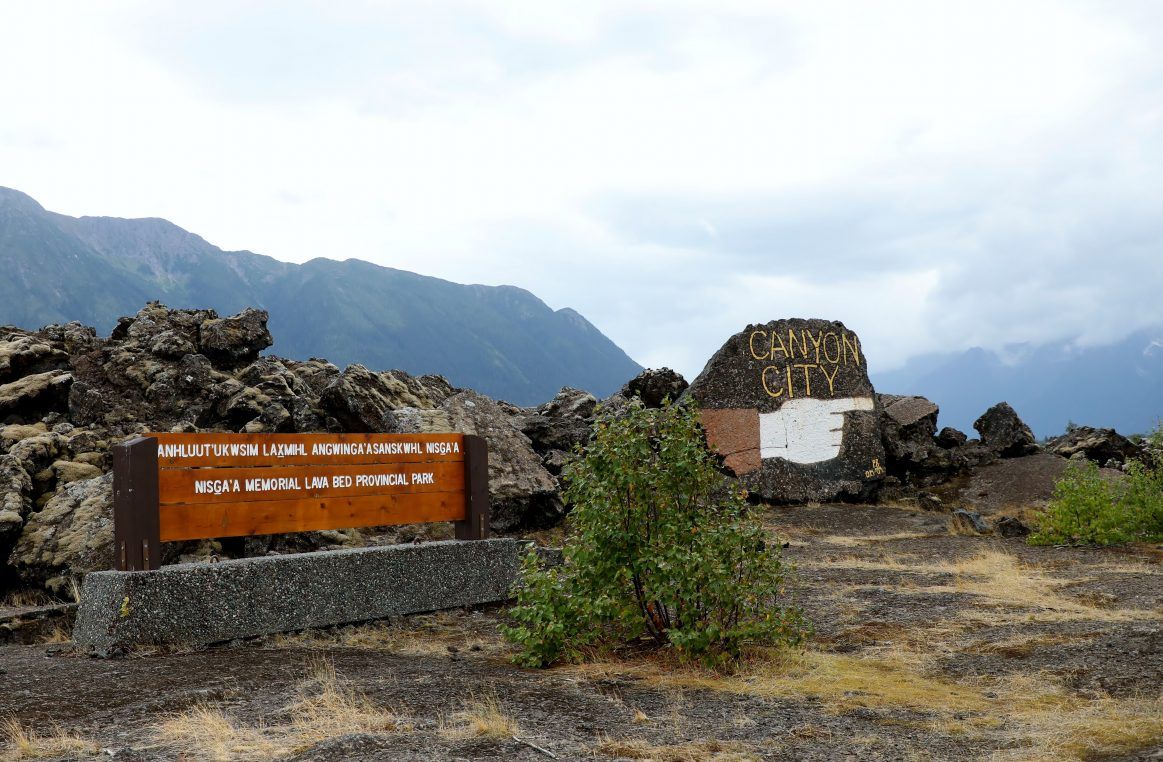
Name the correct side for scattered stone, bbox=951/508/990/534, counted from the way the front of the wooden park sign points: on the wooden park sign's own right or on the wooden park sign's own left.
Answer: on the wooden park sign's own left

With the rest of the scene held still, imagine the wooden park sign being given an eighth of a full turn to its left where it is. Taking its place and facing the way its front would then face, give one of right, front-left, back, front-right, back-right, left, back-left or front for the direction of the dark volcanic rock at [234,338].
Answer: left

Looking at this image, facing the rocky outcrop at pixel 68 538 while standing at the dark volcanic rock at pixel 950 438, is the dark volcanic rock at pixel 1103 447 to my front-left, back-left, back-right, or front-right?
back-left

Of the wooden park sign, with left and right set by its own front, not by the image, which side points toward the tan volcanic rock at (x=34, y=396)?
back

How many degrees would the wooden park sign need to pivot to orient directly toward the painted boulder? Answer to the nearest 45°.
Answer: approximately 90° to its left

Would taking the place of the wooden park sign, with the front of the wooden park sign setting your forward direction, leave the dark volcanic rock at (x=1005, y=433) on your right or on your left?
on your left

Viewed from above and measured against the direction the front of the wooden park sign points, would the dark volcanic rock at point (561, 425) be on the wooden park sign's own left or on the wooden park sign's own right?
on the wooden park sign's own left

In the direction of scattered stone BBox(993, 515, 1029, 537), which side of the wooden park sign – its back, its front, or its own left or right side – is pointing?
left

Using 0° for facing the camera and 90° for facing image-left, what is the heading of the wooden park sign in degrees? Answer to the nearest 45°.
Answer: approximately 315°
